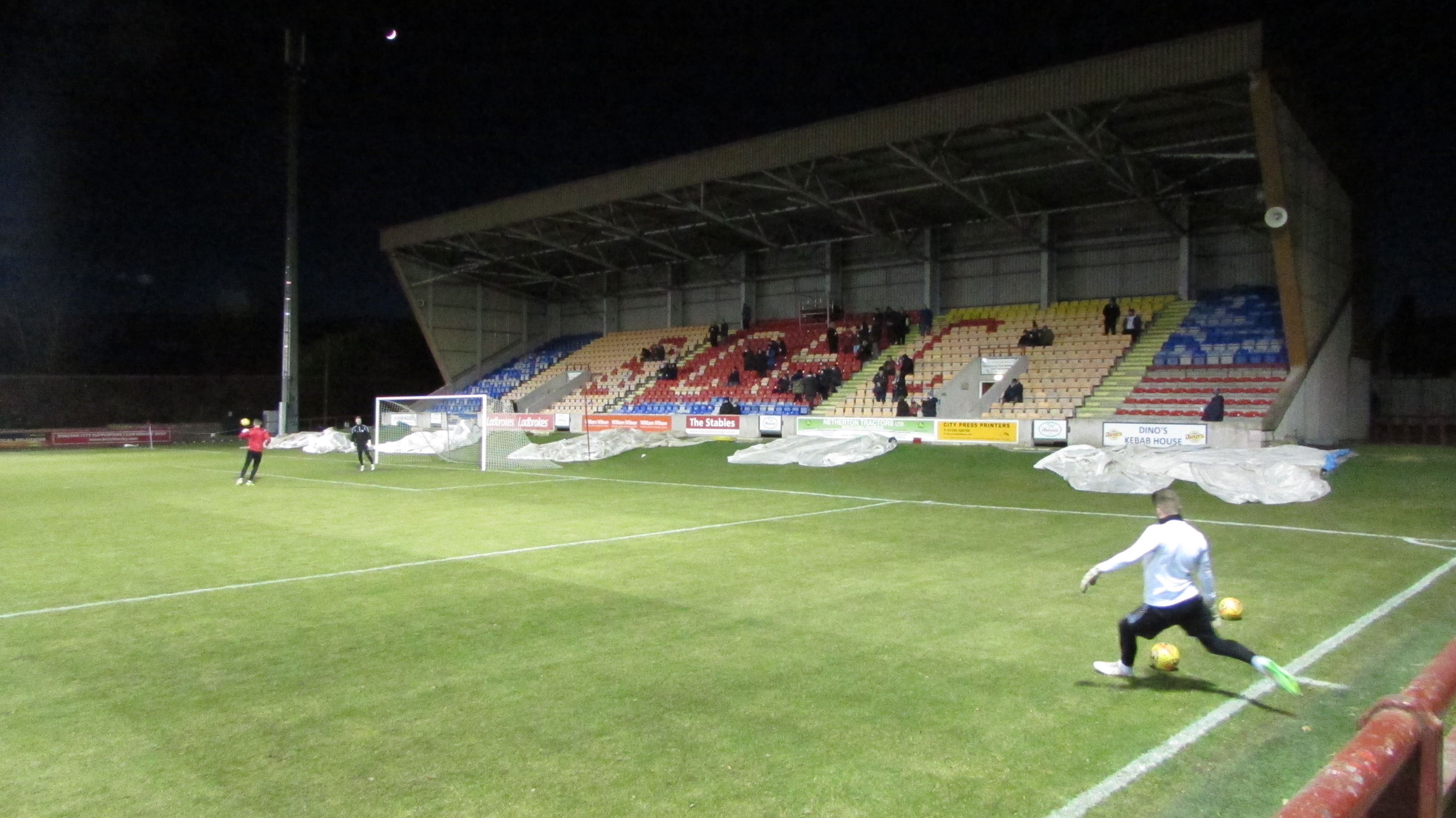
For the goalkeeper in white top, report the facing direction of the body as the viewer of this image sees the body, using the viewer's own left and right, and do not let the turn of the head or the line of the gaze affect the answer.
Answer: facing away from the viewer and to the left of the viewer

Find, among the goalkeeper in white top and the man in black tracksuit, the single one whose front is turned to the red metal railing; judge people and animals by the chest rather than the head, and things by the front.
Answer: the man in black tracksuit

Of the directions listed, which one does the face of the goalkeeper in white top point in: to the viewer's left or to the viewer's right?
to the viewer's left

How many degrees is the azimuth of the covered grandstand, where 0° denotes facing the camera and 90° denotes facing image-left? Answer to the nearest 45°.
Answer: approximately 45°

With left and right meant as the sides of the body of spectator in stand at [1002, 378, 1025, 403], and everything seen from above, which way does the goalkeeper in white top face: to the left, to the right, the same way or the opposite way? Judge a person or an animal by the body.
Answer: to the right

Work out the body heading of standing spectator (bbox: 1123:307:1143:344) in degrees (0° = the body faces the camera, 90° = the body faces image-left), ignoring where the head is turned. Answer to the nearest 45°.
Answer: approximately 45°

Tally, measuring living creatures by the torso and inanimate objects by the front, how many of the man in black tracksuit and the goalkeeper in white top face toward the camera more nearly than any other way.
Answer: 1

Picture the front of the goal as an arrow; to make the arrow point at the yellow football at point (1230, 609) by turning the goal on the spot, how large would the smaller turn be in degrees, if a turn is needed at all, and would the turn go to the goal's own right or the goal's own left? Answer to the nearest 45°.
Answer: approximately 45° to the goal's own left
